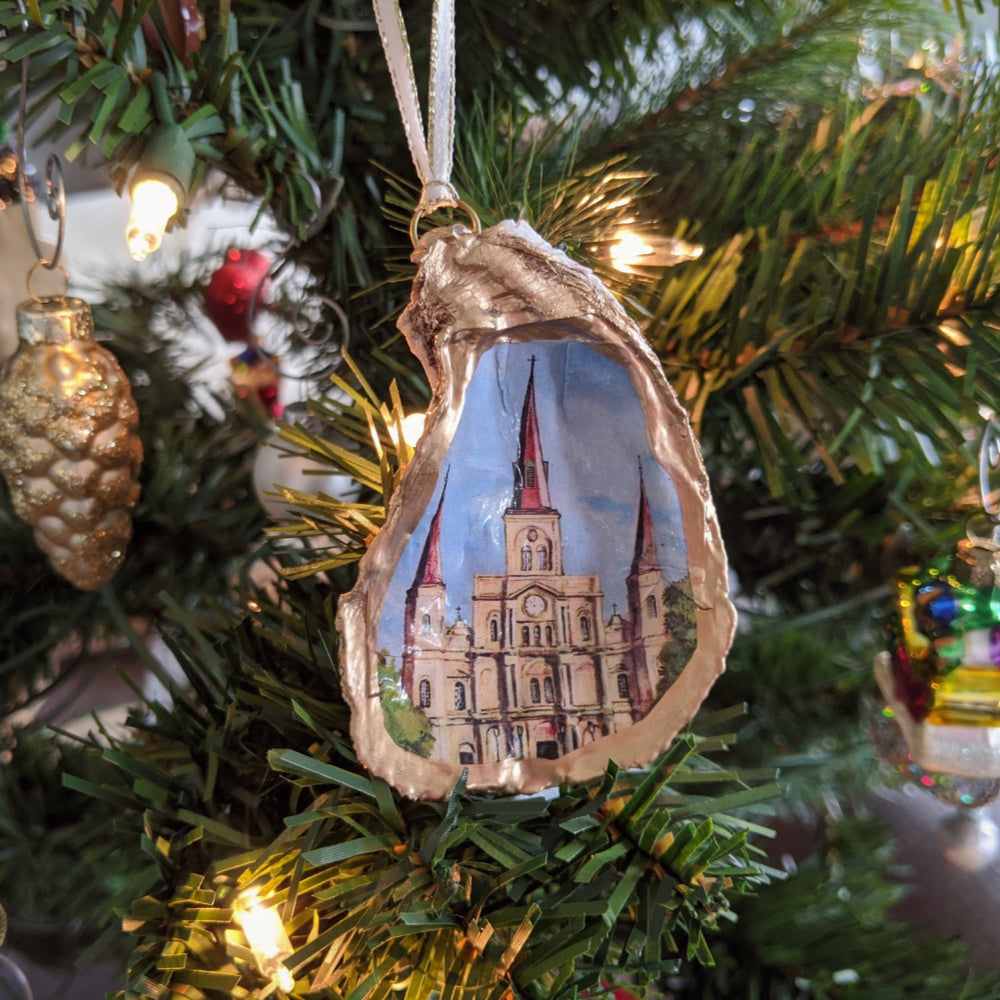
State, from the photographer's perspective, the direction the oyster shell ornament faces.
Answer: facing the viewer
